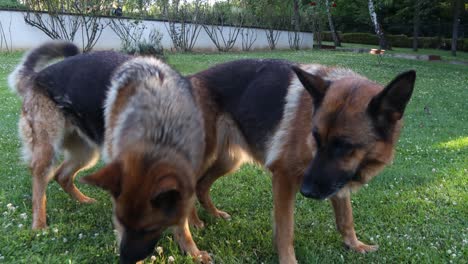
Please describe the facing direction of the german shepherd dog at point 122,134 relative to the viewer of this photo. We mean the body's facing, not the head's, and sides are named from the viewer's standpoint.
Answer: facing the viewer and to the right of the viewer

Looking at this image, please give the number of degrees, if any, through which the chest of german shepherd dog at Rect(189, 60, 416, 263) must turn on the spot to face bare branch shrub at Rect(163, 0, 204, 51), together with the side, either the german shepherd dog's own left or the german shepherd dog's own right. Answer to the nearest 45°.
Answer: approximately 135° to the german shepherd dog's own left

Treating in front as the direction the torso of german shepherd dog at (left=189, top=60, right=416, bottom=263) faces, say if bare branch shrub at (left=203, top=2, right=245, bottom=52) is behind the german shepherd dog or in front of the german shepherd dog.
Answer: behind

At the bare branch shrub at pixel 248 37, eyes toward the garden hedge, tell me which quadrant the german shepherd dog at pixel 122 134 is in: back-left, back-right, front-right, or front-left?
back-right

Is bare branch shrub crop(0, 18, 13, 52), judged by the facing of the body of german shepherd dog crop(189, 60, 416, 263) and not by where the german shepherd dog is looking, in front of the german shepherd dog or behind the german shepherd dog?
behind

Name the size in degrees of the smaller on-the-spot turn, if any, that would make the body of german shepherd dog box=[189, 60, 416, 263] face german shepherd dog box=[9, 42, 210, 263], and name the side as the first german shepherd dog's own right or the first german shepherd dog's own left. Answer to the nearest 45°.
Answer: approximately 135° to the first german shepherd dog's own right

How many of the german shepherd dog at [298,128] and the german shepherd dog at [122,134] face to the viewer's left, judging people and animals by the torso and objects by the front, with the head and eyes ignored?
0

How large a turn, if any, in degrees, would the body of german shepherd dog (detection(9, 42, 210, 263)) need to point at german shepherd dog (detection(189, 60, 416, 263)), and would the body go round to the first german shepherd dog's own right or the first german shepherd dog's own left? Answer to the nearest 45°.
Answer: approximately 45° to the first german shepherd dog's own left

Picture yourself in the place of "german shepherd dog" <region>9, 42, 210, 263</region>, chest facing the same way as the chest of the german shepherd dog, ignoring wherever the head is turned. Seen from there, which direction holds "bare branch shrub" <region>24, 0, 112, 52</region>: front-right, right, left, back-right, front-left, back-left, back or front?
back-left
